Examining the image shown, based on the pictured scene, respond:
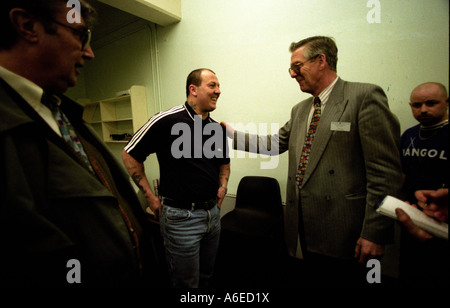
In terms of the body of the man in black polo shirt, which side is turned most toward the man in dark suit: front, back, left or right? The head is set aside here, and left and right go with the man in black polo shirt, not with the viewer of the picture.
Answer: right

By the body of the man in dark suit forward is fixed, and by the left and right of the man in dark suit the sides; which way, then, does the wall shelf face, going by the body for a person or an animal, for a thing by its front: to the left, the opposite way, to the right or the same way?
to the right

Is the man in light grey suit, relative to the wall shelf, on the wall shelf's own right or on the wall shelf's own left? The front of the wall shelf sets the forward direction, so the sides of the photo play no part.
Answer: on the wall shelf's own left

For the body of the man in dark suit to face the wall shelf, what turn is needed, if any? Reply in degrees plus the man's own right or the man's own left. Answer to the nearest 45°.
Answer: approximately 135° to the man's own left

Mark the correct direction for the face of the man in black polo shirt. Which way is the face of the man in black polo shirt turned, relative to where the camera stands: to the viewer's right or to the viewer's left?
to the viewer's right

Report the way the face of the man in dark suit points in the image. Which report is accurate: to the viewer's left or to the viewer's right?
to the viewer's right

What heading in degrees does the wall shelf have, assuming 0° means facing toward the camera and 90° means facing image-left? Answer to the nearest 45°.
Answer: approximately 45°

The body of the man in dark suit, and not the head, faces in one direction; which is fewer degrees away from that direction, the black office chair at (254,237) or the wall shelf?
the black office chair

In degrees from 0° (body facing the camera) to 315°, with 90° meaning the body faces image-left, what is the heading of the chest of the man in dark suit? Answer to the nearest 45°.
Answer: approximately 315°
